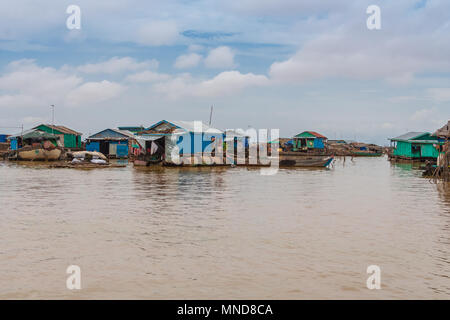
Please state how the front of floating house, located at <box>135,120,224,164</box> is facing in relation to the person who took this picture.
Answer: facing the viewer and to the left of the viewer
